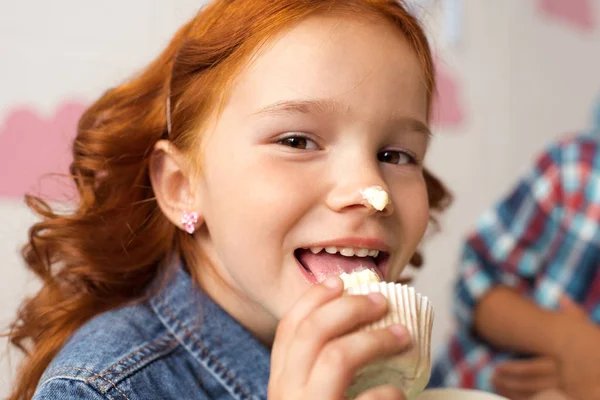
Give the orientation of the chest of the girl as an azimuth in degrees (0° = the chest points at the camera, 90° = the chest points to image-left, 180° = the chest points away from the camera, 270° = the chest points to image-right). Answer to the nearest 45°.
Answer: approximately 315°

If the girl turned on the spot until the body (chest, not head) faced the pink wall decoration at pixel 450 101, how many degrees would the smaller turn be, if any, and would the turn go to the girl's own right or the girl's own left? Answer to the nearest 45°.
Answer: approximately 90° to the girl's own left

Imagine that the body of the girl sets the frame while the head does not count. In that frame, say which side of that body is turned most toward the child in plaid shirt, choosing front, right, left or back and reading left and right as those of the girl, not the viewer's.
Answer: left

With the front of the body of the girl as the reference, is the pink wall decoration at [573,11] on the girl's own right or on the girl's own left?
on the girl's own left

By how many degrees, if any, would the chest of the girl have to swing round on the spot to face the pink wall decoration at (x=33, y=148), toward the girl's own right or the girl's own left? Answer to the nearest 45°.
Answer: approximately 180°
